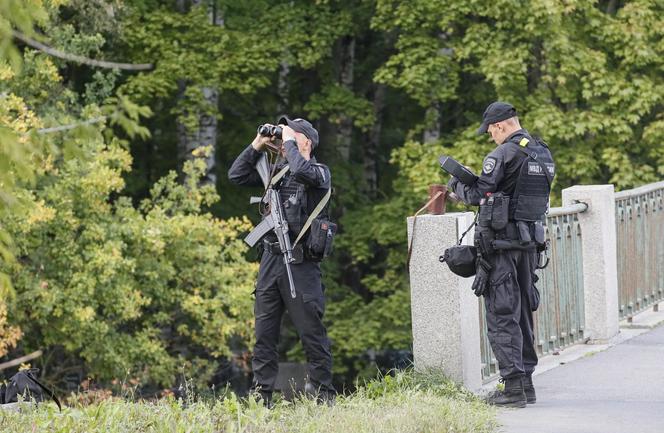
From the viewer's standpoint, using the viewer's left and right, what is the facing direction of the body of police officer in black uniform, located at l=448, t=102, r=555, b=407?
facing away from the viewer and to the left of the viewer

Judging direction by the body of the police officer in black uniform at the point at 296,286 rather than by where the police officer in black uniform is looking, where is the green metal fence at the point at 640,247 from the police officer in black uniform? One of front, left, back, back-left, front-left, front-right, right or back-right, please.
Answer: back

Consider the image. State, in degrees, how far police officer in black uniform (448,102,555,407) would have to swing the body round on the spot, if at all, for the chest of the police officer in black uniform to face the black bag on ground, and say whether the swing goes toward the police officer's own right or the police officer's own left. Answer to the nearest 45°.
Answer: approximately 45° to the police officer's own left

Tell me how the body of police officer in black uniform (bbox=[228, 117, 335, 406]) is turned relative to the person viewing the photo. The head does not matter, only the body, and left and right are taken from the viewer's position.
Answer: facing the viewer and to the left of the viewer

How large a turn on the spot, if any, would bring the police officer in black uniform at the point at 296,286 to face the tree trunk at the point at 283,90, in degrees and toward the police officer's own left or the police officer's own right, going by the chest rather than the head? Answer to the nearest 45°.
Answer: approximately 135° to the police officer's own right

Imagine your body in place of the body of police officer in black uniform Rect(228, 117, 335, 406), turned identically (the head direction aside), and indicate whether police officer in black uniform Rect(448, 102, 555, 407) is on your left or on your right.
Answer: on your left

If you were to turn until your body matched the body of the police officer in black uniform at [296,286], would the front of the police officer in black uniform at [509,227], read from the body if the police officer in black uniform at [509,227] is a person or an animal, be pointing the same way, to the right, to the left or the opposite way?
to the right

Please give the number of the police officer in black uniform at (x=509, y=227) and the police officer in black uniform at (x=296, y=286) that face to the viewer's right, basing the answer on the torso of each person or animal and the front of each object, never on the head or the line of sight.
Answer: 0

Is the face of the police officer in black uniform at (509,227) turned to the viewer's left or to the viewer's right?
to the viewer's left

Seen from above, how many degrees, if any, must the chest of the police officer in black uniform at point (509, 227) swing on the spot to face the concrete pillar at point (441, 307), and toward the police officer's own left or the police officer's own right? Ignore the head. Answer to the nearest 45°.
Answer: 0° — they already face it

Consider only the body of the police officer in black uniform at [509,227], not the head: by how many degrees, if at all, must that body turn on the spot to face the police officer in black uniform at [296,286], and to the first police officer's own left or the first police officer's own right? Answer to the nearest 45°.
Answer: approximately 45° to the first police officer's own left

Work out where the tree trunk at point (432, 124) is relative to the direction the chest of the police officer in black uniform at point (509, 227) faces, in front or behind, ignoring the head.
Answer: in front

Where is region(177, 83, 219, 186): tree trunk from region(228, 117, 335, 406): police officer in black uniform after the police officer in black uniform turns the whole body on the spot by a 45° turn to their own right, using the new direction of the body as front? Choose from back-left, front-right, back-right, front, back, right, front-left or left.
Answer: right

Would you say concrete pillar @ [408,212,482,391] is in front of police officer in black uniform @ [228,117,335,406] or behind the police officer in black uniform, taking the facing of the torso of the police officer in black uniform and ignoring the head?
behind
